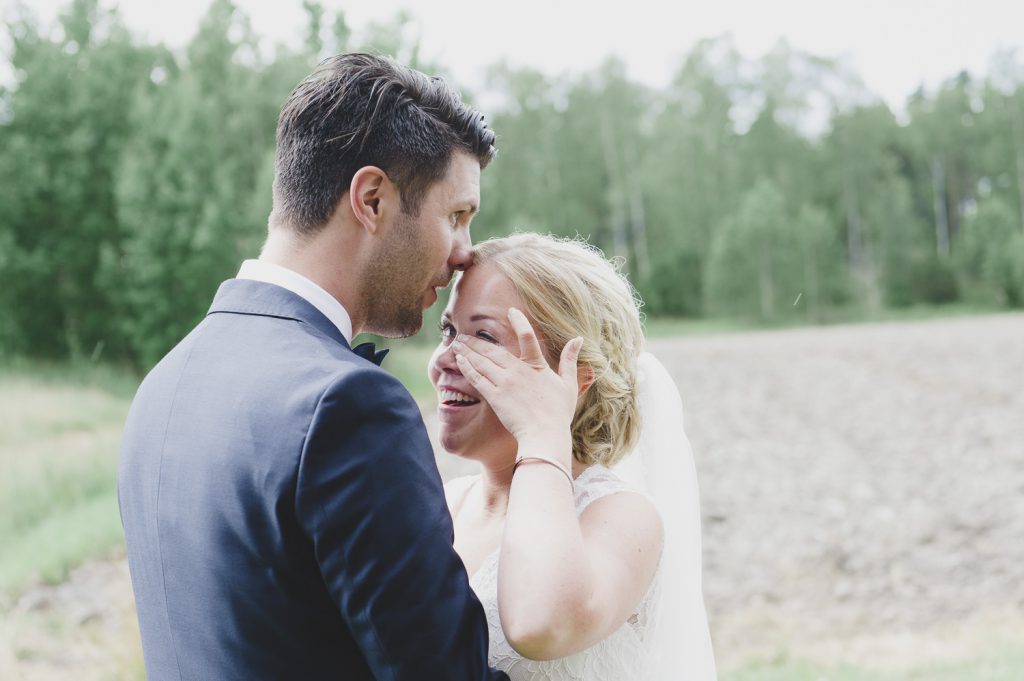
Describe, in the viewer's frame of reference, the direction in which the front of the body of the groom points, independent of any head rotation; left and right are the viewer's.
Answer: facing away from the viewer and to the right of the viewer

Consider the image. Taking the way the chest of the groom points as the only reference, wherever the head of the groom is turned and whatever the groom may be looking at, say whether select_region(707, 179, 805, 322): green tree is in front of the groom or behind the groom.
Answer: in front

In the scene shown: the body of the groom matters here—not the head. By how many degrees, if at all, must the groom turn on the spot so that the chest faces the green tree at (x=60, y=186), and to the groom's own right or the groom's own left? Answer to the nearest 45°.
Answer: approximately 45° to the groom's own left

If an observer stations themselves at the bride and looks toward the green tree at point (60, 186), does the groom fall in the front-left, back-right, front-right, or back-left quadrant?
back-left

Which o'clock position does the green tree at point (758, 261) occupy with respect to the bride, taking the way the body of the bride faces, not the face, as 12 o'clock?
The green tree is roughly at 5 o'clock from the bride.

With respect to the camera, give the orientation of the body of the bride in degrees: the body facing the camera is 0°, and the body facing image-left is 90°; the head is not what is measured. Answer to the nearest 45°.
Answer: approximately 45°

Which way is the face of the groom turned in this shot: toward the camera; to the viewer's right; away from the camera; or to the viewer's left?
to the viewer's right

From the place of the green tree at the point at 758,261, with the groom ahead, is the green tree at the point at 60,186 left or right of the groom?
right

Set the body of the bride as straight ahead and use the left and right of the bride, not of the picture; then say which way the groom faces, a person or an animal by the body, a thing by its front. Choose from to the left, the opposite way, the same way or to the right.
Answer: the opposite way
